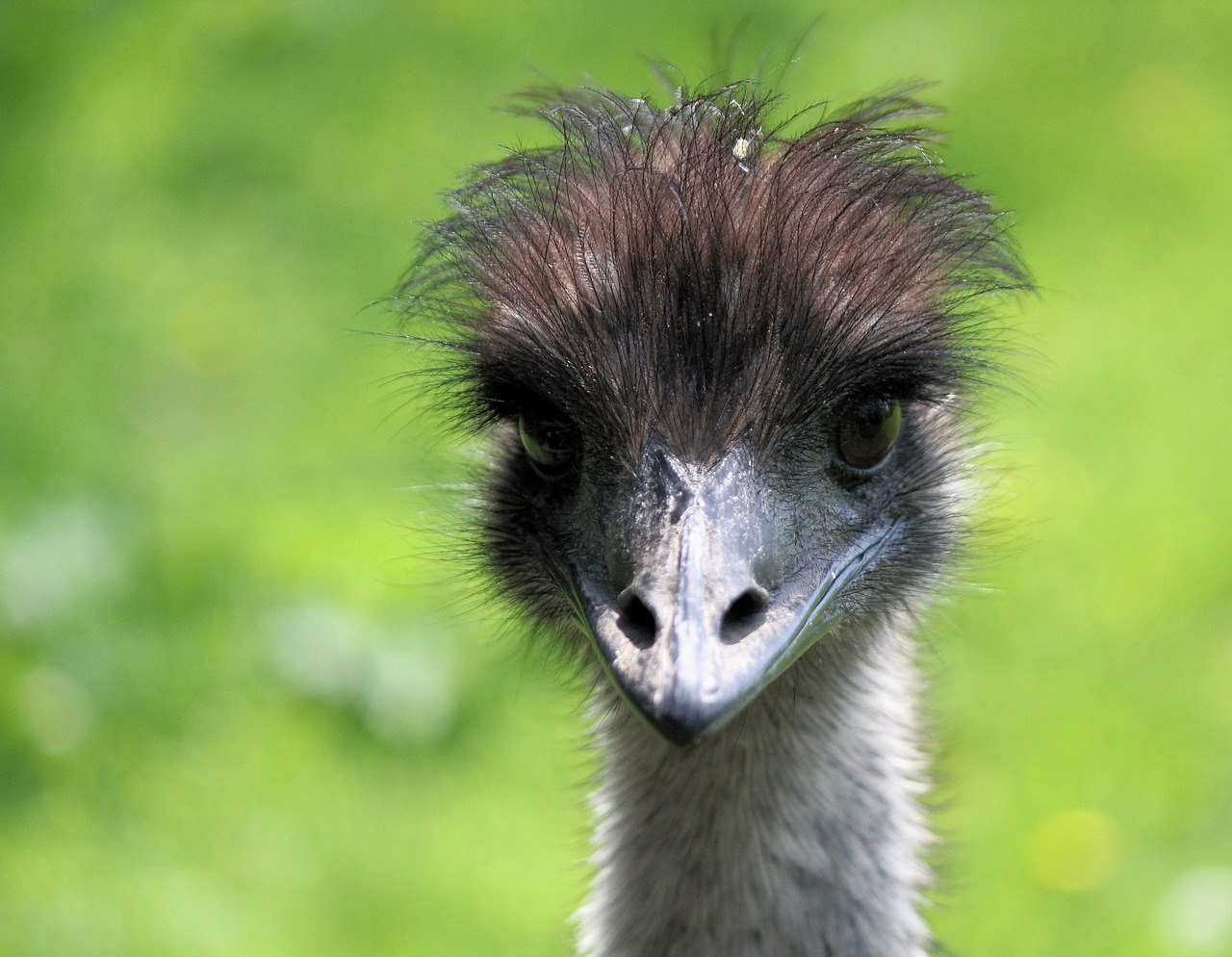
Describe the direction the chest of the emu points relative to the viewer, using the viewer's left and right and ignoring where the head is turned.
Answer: facing the viewer
